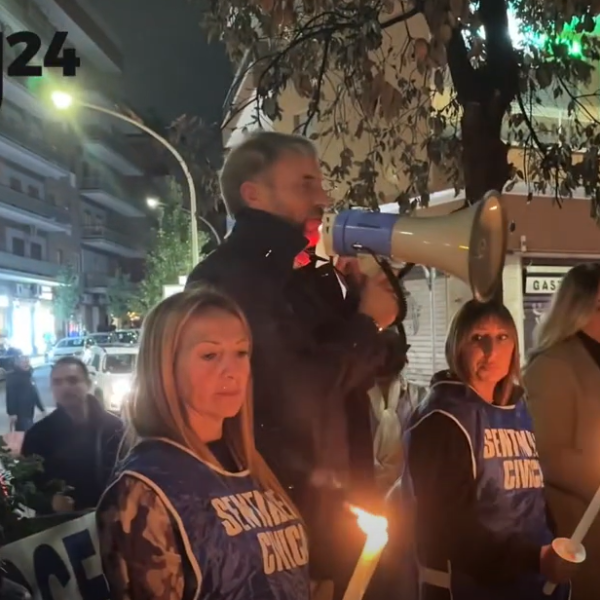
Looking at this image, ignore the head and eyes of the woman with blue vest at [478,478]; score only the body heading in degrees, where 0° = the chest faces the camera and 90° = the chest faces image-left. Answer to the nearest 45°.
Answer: approximately 315°

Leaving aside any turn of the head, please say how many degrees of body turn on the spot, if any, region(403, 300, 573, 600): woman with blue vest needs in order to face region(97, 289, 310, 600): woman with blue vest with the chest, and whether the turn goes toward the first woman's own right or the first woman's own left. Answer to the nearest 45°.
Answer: approximately 90° to the first woman's own right

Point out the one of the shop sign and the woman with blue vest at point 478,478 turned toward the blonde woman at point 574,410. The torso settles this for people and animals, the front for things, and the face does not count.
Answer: the shop sign

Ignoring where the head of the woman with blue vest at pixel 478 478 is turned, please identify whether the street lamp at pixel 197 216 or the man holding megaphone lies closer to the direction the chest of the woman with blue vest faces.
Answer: the man holding megaphone

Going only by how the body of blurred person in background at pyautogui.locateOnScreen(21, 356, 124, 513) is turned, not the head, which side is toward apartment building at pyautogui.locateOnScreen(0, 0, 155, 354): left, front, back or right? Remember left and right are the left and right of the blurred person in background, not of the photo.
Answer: back

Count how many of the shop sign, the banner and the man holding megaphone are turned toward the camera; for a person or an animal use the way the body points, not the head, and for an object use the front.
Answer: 2

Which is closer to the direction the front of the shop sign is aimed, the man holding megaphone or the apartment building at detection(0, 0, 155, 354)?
the man holding megaphone

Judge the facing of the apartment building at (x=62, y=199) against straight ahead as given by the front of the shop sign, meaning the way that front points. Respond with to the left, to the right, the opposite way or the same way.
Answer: to the left

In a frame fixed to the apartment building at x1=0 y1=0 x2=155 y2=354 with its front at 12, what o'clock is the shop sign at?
The shop sign is roughly at 1 o'clock from the apartment building.
